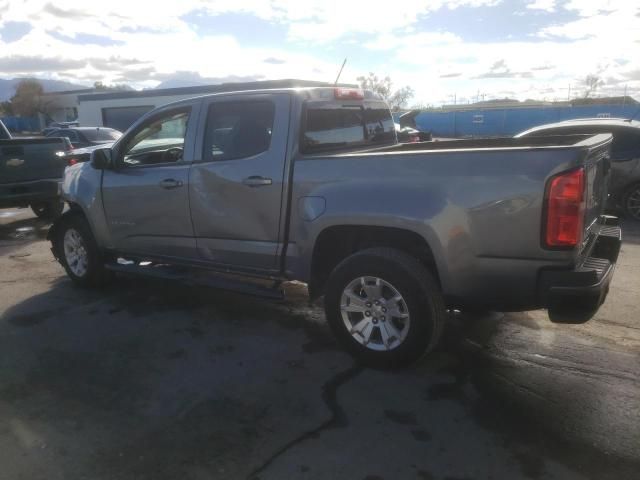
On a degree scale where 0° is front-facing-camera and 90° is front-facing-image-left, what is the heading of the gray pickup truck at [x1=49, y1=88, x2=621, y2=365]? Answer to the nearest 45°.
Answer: approximately 135°

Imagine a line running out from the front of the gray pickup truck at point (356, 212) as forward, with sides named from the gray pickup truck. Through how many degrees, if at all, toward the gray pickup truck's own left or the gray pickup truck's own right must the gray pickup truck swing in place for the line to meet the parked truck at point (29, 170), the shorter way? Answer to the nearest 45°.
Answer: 0° — it already faces it
